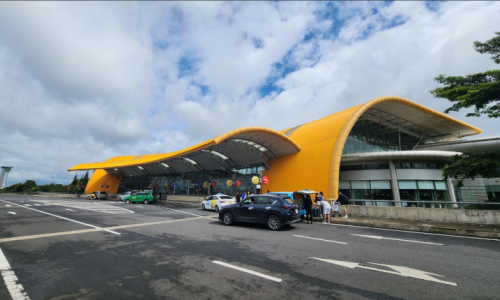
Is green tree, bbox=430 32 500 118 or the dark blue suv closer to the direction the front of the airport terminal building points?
the dark blue suv

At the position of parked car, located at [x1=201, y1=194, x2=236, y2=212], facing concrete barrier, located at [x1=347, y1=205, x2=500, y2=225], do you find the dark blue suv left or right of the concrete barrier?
right

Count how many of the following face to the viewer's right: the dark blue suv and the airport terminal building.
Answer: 0

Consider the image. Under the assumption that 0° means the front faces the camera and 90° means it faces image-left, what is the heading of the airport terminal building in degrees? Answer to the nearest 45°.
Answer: approximately 45°

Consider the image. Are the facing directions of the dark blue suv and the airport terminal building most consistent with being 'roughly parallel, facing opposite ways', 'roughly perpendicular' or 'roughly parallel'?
roughly perpendicular

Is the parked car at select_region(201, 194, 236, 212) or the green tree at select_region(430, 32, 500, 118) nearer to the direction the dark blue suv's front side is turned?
the parked car

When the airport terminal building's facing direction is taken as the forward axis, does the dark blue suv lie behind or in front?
in front

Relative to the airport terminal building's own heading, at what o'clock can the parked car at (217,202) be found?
The parked car is roughly at 1 o'clock from the airport terminal building.

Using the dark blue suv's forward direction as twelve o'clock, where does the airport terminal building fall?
The airport terminal building is roughly at 3 o'clock from the dark blue suv.

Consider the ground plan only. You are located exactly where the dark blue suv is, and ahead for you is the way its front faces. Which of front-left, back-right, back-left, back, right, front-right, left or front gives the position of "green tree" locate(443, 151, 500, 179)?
back-right

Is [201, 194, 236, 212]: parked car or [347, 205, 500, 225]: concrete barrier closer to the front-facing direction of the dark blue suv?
the parked car

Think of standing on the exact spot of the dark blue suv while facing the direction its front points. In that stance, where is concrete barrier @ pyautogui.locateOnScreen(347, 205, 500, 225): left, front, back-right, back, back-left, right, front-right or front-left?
back-right

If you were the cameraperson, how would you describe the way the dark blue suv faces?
facing away from the viewer and to the left of the viewer

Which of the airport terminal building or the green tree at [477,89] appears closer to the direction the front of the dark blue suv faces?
the airport terminal building
